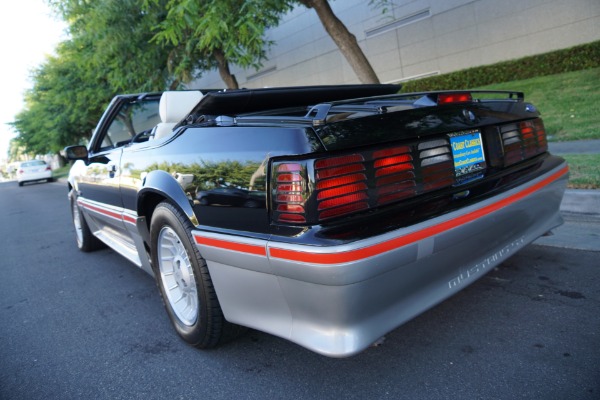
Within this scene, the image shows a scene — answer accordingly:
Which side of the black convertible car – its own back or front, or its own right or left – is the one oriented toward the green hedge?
right

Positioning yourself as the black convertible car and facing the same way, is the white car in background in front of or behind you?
in front

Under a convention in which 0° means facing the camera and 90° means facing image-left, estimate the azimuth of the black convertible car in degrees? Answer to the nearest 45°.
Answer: approximately 135°
